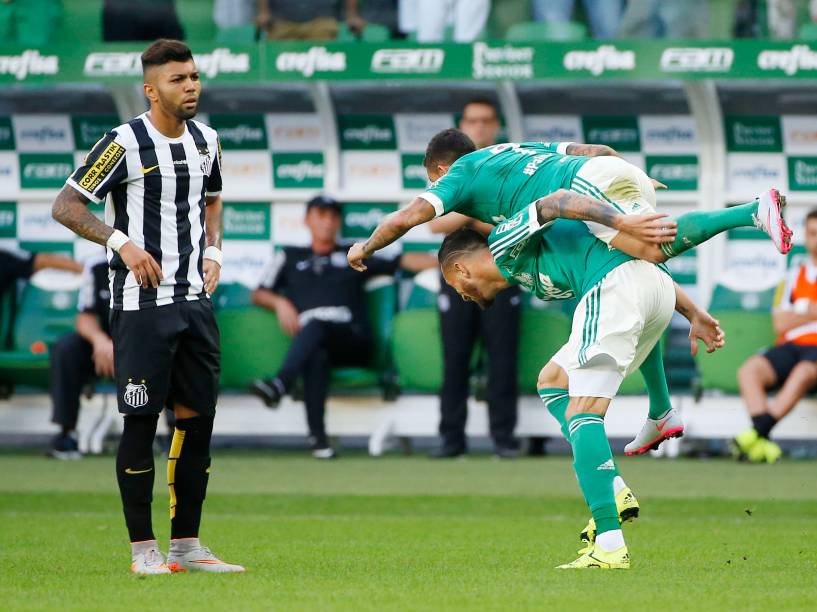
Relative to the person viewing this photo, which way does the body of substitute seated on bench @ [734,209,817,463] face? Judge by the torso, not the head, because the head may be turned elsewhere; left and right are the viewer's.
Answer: facing the viewer and to the left of the viewer

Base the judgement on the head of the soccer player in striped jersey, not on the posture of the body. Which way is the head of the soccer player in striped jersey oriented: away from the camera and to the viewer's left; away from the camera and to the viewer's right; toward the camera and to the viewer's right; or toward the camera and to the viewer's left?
toward the camera and to the viewer's right

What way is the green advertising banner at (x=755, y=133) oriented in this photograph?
toward the camera

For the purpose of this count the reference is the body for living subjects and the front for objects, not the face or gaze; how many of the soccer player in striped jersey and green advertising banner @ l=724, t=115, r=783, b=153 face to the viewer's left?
0

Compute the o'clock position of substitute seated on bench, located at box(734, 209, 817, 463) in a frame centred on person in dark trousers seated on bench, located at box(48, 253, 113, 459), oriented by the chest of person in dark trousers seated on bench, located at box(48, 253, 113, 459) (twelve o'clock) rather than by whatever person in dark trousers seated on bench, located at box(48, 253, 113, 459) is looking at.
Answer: substitute seated on bench, located at box(734, 209, 817, 463) is roughly at 8 o'clock from person in dark trousers seated on bench, located at box(48, 253, 113, 459).

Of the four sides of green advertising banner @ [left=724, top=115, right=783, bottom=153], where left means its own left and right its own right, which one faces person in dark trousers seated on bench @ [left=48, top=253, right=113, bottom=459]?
right

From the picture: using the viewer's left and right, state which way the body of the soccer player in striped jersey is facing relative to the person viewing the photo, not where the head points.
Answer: facing the viewer and to the right of the viewer

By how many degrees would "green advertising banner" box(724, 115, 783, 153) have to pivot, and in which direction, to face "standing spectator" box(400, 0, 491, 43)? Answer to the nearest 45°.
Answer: approximately 90° to its right

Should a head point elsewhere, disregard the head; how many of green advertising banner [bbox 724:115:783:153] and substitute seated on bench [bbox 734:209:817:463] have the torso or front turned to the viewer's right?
0

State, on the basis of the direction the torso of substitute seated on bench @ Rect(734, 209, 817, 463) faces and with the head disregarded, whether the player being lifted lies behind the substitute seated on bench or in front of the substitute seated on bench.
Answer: in front

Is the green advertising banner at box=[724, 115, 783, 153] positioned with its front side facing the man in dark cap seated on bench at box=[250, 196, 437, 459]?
no

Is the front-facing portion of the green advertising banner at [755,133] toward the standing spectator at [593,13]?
no

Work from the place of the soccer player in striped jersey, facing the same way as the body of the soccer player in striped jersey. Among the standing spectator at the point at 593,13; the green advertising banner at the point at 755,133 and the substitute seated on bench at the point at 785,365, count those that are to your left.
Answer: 3

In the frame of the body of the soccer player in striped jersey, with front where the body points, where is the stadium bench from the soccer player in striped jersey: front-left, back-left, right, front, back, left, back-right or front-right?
back-left

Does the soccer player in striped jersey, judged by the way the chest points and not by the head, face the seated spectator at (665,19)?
no

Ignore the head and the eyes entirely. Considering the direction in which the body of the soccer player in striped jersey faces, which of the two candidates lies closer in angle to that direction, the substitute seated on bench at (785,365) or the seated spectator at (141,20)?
the substitute seated on bench

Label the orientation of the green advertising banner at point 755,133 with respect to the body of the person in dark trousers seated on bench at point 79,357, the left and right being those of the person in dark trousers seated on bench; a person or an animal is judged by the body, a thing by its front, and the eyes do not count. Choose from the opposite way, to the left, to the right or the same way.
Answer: the same way
